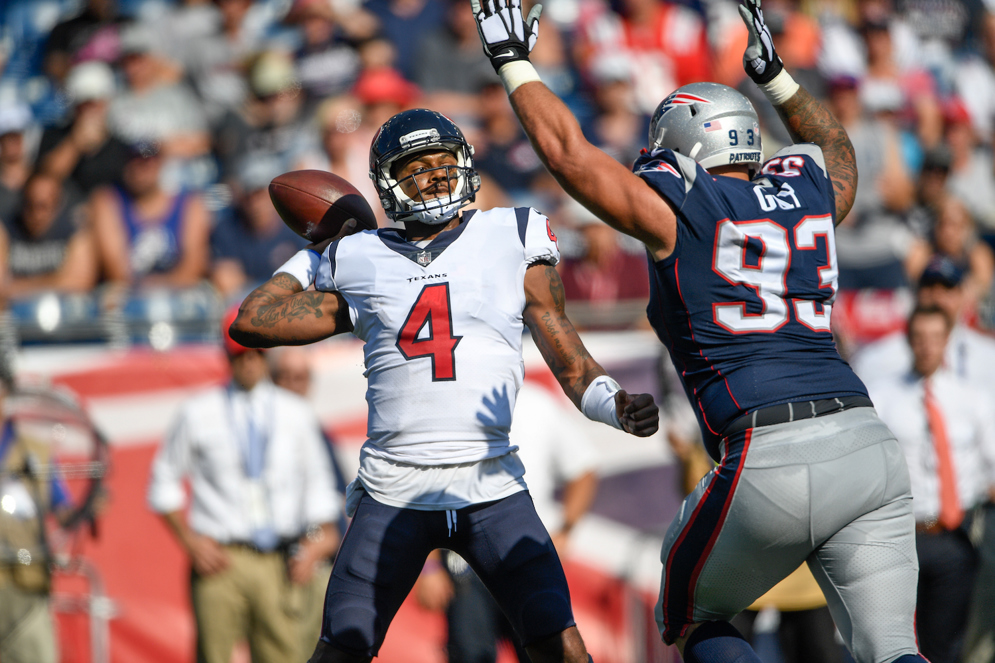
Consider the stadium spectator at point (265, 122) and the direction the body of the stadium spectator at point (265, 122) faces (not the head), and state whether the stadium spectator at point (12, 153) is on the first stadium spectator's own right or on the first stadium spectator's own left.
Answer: on the first stadium spectator's own right

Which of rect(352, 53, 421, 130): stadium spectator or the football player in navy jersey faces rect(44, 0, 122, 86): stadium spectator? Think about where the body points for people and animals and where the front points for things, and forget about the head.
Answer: the football player in navy jersey

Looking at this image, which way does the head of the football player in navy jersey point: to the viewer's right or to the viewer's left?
to the viewer's left

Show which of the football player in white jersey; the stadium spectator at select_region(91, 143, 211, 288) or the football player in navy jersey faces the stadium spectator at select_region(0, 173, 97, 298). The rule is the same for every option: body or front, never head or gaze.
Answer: the football player in navy jersey

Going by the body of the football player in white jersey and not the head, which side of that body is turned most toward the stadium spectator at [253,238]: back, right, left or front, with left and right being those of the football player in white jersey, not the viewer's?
back

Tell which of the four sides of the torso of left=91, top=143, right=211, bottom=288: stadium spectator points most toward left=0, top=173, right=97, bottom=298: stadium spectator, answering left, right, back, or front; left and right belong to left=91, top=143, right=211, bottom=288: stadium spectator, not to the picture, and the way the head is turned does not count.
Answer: right

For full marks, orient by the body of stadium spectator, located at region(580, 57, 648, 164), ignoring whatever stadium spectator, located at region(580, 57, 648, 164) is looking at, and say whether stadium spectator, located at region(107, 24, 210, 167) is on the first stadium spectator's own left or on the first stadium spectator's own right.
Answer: on the first stadium spectator's own right

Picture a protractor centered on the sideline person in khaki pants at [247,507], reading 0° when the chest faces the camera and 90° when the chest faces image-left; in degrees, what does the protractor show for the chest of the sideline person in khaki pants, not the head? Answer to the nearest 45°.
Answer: approximately 0°
